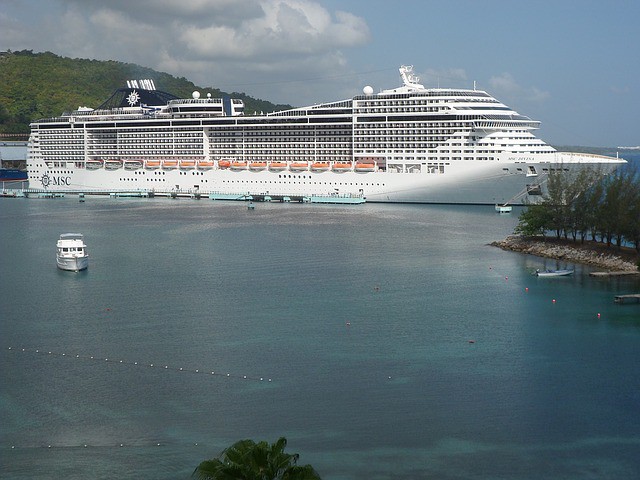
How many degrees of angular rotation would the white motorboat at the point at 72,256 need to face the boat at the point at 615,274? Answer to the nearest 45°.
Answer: approximately 90° to its left

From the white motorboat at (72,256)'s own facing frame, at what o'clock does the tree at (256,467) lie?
The tree is roughly at 12 o'clock from the white motorboat.

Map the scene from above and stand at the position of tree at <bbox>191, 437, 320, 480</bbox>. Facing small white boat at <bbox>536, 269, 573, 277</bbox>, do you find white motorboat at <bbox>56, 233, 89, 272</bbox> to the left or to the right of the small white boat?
left

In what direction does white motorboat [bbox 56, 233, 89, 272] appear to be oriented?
toward the camera

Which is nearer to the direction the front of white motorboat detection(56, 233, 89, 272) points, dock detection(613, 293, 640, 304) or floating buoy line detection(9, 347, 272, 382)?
the floating buoy line

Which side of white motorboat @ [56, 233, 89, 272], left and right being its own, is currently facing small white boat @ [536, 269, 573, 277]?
left

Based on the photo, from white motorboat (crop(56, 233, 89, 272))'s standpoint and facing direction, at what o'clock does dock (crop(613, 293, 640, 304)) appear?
The dock is roughly at 10 o'clock from the white motorboat.

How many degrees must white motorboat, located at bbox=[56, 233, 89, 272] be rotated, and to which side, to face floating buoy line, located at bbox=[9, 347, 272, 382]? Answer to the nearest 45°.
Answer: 0° — it already faces it
